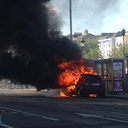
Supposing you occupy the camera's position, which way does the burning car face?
facing away from the viewer and to the left of the viewer
